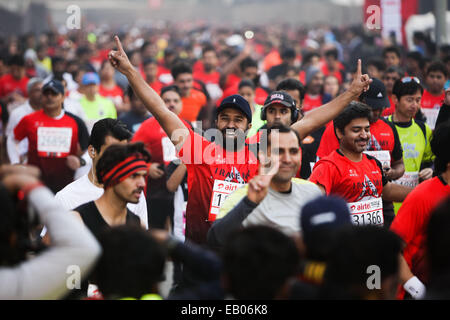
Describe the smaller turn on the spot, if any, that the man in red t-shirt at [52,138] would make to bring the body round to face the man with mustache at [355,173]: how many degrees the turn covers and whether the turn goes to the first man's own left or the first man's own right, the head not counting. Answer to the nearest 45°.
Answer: approximately 45° to the first man's own left

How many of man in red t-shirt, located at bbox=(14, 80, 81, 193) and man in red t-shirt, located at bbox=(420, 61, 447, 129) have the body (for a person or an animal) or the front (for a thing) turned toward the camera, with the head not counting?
2

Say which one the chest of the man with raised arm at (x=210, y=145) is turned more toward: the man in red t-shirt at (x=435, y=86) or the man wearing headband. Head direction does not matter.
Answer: the man wearing headband

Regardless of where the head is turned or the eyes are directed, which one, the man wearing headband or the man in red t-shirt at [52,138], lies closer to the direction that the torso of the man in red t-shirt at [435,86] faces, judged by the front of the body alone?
the man wearing headband

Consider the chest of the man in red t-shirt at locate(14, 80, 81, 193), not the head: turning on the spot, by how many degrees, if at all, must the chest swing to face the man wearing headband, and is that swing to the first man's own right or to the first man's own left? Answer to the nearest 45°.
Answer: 0° — they already face them
